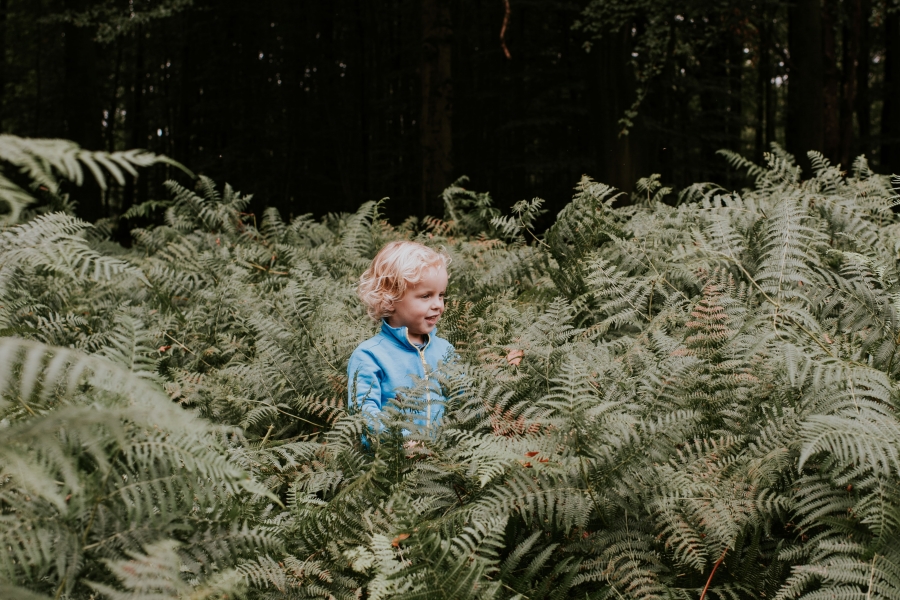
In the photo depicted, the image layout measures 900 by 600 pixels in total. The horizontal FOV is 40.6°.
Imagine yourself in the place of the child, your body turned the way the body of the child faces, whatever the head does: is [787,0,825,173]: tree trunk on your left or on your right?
on your left

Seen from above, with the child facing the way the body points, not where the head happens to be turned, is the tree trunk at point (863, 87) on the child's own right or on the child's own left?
on the child's own left

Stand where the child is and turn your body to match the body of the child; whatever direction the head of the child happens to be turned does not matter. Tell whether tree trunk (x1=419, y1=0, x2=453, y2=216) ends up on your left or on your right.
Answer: on your left

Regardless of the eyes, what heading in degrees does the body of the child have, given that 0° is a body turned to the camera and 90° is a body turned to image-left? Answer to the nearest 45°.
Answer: approximately 315°

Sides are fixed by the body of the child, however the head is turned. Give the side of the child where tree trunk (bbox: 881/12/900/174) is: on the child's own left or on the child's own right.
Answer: on the child's own left

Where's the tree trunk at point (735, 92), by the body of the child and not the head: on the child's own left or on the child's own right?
on the child's own left

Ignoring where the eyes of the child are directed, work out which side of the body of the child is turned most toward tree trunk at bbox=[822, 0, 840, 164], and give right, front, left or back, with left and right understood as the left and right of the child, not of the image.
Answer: left

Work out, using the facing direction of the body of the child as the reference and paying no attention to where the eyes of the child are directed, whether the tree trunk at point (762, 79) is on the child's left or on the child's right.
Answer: on the child's left
